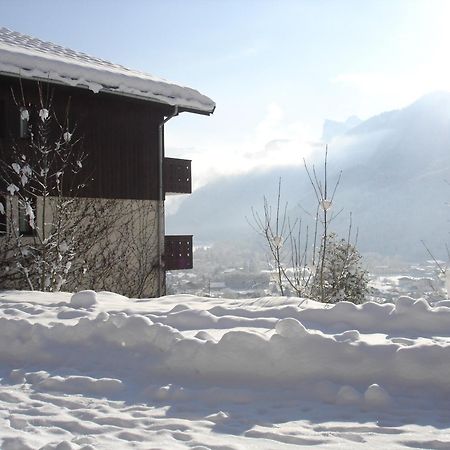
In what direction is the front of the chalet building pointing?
to the viewer's right

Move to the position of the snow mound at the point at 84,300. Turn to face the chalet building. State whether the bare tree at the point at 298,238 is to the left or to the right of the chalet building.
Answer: right

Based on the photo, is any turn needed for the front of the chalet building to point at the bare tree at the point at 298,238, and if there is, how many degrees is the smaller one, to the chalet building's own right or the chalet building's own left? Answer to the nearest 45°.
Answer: approximately 45° to the chalet building's own right

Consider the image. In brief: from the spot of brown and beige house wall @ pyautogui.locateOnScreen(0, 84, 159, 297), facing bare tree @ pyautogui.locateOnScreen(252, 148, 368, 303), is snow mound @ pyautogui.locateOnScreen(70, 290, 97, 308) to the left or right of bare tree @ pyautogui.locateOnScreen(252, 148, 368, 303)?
right

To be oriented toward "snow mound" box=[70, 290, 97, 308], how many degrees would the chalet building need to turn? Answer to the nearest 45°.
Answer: approximately 90° to its right
